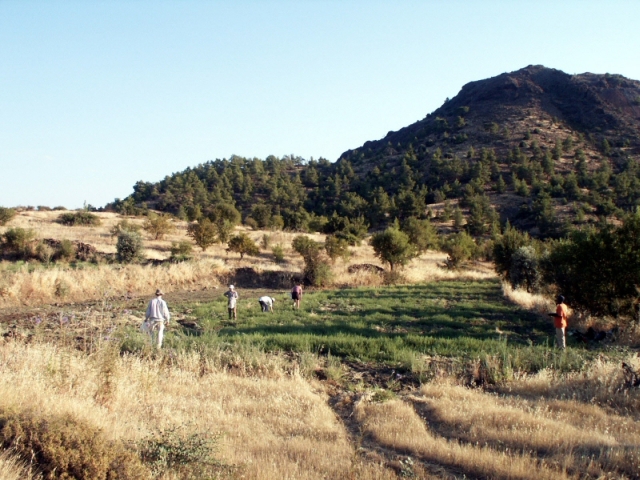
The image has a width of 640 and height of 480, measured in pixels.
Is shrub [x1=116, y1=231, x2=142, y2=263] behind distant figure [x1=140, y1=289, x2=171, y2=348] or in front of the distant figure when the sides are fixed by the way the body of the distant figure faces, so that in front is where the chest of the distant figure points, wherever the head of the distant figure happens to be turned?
in front

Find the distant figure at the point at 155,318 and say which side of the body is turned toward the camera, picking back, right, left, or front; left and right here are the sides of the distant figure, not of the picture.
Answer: back

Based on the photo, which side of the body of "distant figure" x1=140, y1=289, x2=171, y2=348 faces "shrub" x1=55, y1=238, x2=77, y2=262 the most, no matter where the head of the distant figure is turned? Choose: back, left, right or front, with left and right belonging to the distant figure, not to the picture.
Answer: front

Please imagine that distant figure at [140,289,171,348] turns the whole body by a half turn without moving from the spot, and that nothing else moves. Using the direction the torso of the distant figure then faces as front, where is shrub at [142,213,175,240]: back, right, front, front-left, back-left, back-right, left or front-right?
back

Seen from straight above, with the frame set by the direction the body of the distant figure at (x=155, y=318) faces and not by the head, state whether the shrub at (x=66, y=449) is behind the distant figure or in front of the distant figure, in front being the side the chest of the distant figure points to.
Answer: behind

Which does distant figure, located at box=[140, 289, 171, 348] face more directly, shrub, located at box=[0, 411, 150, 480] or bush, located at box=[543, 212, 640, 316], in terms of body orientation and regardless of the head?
the bush

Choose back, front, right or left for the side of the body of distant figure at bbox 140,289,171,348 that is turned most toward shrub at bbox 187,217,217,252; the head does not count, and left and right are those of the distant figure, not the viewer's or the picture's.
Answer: front

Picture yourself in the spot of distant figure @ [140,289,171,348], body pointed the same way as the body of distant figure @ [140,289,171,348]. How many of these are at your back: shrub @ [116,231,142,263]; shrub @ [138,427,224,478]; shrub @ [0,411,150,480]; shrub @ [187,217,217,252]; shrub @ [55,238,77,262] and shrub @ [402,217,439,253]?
2

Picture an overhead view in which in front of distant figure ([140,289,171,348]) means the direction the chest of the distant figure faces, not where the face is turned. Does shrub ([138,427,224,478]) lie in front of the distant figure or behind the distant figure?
behind

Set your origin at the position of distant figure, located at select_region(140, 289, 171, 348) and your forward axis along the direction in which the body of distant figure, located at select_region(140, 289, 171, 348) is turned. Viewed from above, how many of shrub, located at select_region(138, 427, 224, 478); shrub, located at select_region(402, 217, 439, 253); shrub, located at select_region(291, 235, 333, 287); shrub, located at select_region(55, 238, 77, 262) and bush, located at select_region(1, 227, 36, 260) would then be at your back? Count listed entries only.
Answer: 1

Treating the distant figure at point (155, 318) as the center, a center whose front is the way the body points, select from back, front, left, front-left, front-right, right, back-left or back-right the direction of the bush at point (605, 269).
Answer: right

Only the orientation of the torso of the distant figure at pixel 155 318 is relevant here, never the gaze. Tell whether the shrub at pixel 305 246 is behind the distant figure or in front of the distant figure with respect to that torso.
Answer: in front

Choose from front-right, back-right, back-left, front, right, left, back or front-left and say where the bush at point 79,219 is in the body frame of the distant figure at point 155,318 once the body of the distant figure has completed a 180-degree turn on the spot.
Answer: back
